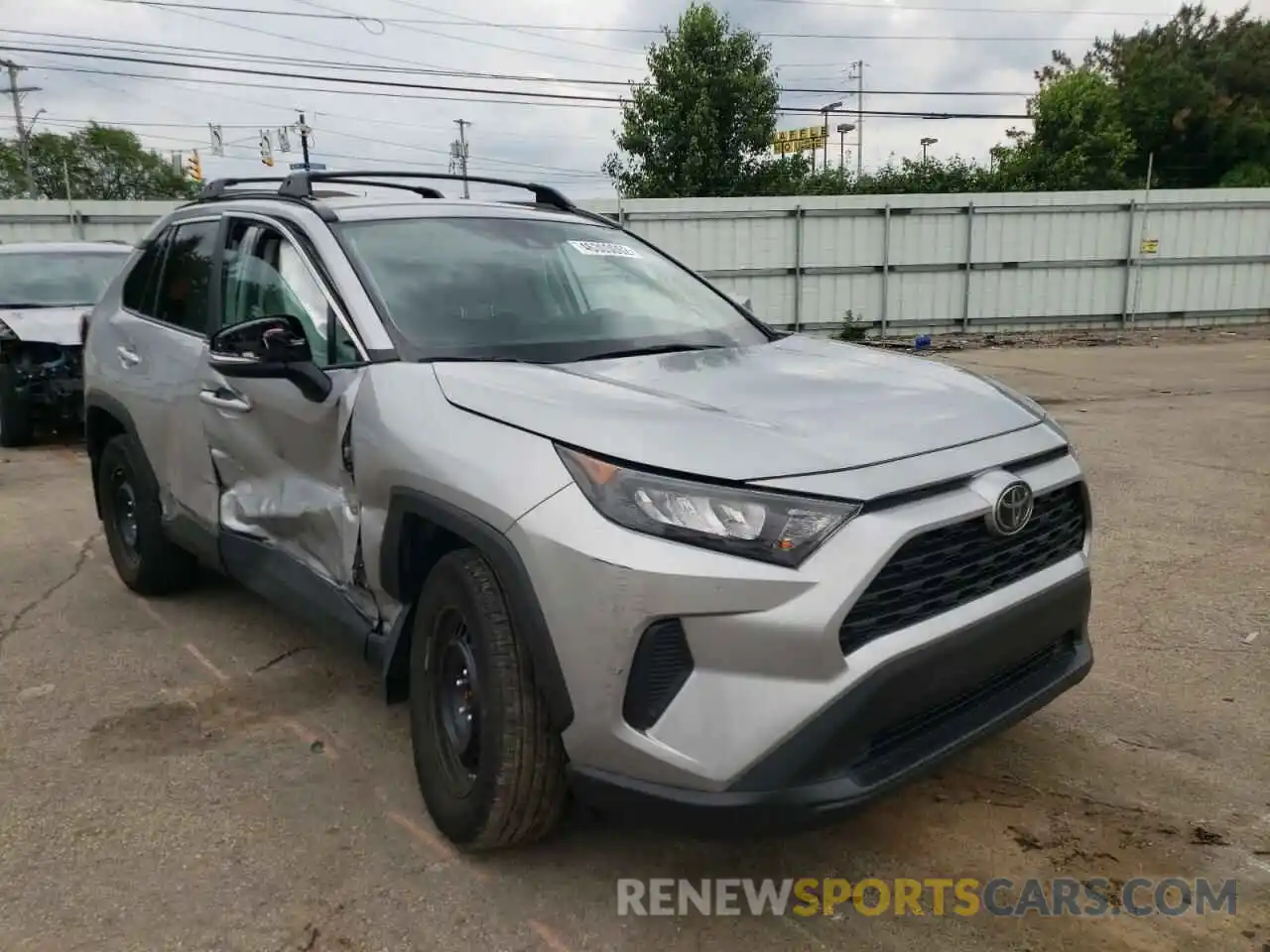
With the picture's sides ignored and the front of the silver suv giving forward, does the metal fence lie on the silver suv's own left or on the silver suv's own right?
on the silver suv's own left

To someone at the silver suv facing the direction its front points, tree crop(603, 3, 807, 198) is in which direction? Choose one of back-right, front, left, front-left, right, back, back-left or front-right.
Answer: back-left

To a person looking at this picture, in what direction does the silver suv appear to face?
facing the viewer and to the right of the viewer

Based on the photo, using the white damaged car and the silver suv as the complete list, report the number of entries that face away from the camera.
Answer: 0

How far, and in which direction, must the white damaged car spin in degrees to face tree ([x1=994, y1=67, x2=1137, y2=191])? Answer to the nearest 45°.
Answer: approximately 135° to its left

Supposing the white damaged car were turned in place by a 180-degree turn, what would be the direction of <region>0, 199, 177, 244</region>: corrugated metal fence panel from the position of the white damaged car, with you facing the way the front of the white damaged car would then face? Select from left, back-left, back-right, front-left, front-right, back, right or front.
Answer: front

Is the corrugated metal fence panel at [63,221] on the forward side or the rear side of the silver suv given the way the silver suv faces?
on the rear side

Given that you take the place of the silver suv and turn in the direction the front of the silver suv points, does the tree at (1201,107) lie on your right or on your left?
on your left

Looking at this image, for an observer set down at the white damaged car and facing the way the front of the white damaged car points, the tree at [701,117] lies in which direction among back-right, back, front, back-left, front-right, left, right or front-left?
back-left

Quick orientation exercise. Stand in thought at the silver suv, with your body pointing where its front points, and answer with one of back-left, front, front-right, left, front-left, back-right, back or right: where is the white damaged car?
back

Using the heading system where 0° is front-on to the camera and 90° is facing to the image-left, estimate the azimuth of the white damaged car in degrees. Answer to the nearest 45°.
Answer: approximately 0°
